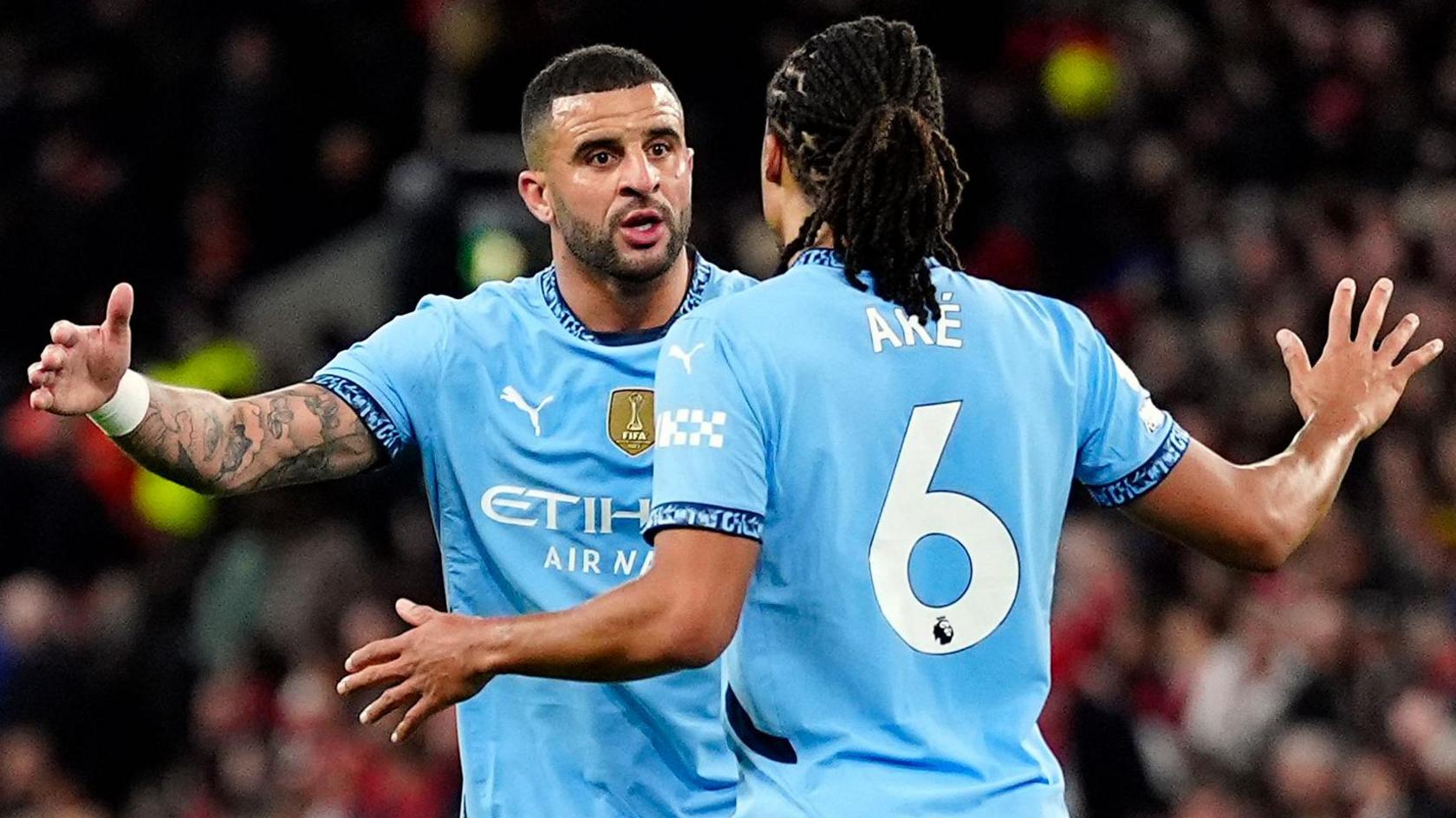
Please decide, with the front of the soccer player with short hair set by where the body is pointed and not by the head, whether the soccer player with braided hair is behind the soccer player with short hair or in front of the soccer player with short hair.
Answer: in front

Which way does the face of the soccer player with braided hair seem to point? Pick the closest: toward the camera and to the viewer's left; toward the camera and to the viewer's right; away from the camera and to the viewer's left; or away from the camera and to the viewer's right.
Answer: away from the camera and to the viewer's left

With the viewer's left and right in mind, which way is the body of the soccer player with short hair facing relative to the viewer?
facing the viewer and to the right of the viewer
